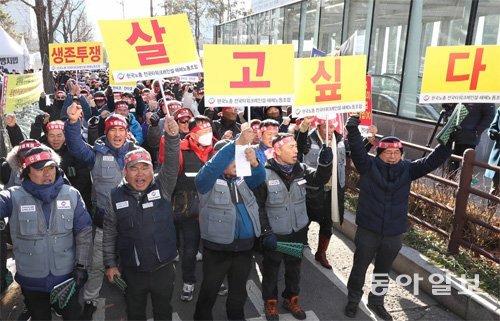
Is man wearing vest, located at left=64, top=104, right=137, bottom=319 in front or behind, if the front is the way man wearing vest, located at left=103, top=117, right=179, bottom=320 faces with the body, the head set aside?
behind

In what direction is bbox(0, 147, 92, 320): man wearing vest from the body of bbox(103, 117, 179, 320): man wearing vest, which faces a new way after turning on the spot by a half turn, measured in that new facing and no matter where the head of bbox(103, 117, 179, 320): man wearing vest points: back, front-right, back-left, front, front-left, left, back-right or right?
left

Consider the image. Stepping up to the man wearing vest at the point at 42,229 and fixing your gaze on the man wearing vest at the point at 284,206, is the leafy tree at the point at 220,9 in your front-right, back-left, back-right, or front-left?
front-left

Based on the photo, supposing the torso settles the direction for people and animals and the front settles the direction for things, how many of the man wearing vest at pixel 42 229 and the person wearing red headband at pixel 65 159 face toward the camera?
2

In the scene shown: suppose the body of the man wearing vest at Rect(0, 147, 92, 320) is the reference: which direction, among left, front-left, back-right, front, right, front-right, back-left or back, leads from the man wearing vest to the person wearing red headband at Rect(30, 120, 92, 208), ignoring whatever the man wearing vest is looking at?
back

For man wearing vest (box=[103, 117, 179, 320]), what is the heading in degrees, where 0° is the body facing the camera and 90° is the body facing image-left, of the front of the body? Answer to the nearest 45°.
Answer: approximately 0°

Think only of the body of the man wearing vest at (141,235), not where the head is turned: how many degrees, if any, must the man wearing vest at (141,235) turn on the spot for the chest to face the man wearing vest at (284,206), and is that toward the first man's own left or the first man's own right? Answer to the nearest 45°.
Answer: approximately 90° to the first man's own left

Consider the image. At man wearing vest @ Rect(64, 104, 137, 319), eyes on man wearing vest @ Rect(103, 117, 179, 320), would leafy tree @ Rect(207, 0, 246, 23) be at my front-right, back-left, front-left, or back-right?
back-left

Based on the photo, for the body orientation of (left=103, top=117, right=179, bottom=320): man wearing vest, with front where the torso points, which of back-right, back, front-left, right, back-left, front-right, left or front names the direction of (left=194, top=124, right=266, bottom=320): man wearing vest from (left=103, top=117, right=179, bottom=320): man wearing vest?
left

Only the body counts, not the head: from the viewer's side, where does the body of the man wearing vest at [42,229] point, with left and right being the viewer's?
facing the viewer

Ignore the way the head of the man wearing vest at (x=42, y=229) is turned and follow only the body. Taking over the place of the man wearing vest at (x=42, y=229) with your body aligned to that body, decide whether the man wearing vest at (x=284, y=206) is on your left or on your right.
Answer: on your left
